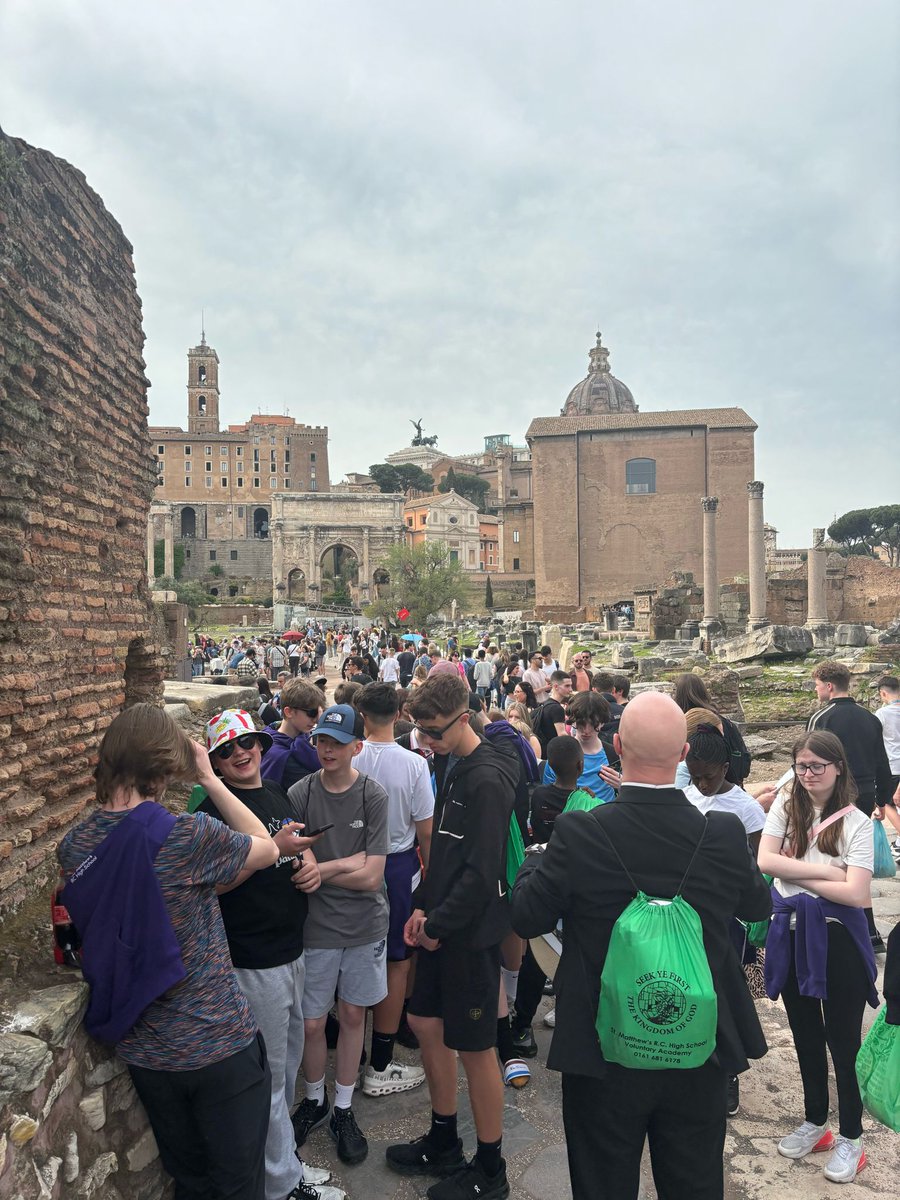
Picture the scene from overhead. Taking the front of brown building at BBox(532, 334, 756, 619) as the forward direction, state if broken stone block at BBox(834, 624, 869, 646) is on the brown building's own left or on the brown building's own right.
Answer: on the brown building's own left

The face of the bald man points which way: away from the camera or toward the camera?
away from the camera

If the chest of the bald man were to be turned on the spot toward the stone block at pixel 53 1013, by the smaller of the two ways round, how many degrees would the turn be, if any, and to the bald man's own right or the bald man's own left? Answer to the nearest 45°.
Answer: approximately 90° to the bald man's own left

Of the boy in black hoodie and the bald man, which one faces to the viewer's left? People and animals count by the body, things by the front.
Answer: the boy in black hoodie

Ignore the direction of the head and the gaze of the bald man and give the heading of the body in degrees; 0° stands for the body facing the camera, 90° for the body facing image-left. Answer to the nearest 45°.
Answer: approximately 180°

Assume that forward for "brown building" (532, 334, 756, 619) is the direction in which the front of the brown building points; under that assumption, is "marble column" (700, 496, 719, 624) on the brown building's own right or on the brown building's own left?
on the brown building's own left

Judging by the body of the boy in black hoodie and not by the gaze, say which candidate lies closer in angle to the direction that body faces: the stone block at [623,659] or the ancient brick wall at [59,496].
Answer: the ancient brick wall
